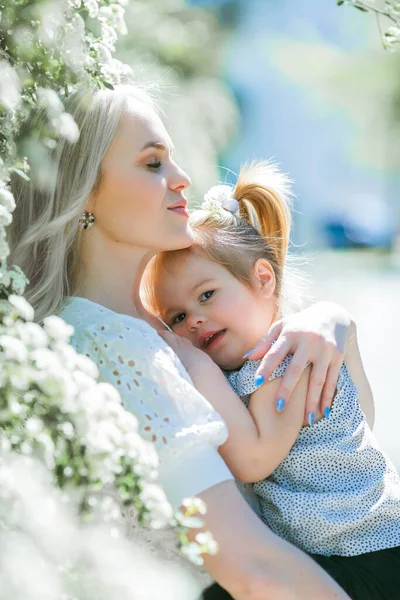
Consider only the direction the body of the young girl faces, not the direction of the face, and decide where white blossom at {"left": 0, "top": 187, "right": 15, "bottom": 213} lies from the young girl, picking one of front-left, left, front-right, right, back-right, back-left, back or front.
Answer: front

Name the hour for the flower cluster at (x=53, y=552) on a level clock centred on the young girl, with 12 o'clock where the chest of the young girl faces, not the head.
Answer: The flower cluster is roughly at 11 o'clock from the young girl.

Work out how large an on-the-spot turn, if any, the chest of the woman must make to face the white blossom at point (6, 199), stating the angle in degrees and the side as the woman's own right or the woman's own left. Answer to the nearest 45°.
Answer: approximately 90° to the woman's own right

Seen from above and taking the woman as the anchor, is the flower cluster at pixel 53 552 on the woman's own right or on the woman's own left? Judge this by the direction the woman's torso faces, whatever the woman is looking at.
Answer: on the woman's own right

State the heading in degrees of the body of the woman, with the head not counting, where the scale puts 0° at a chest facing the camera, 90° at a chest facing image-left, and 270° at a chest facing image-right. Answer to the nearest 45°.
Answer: approximately 270°

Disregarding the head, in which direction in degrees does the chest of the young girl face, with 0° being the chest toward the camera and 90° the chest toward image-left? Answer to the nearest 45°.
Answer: approximately 45°

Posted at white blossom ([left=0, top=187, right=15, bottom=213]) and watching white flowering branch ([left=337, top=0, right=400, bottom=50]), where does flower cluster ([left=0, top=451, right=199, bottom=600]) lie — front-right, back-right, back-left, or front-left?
back-right
